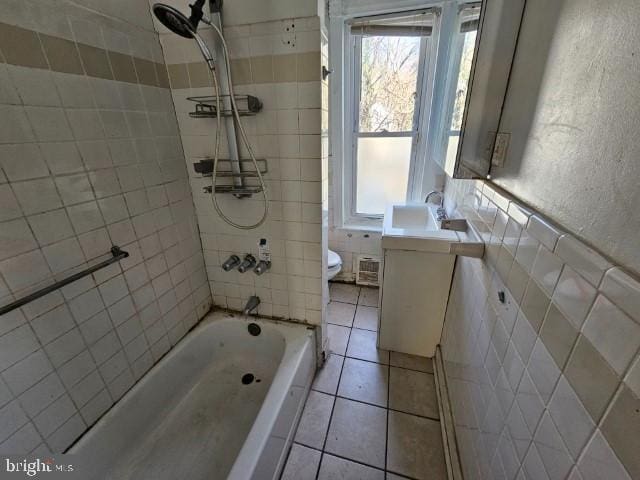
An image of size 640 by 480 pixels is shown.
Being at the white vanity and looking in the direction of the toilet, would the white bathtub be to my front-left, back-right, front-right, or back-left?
front-left

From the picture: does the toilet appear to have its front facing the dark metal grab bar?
no

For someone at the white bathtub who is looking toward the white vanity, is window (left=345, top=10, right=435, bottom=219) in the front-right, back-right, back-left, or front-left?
front-left
